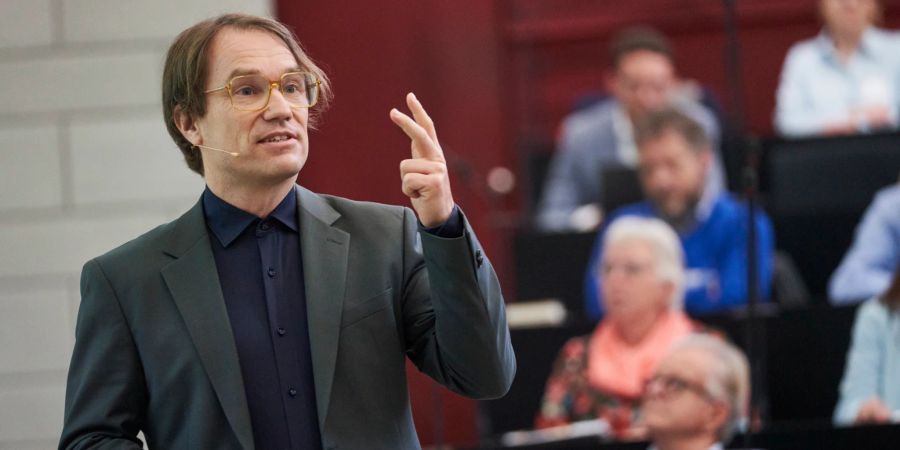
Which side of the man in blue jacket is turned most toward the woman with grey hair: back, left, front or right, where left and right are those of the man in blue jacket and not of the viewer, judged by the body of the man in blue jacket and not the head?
front

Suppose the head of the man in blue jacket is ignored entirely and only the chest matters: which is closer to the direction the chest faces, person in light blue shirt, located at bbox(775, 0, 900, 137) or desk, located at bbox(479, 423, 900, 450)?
the desk

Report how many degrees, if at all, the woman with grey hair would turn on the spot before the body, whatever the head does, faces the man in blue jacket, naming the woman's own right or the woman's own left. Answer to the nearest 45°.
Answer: approximately 180°

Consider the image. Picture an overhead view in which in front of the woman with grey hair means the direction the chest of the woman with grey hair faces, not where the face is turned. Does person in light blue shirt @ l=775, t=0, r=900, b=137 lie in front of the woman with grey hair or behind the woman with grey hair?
behind

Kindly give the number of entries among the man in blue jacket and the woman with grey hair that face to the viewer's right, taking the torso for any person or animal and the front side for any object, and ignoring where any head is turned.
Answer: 0

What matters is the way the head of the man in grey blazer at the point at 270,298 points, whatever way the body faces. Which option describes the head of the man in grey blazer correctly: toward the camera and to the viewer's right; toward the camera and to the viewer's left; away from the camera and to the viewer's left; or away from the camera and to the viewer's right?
toward the camera and to the viewer's right

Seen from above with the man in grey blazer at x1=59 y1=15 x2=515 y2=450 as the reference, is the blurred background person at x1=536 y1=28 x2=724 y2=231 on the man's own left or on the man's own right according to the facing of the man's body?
on the man's own left

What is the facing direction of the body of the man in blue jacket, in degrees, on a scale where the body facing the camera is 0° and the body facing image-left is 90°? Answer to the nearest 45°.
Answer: approximately 45°

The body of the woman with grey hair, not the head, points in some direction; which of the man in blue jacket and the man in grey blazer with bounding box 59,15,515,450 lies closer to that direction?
the man in grey blazer
